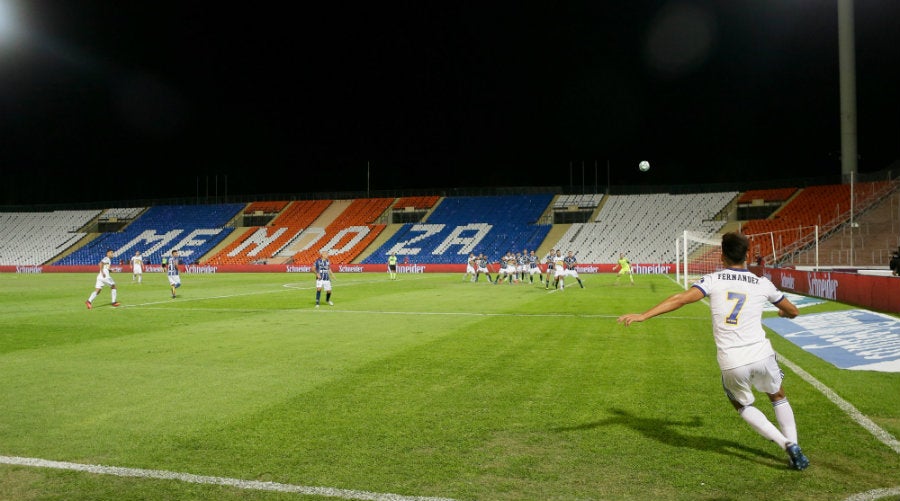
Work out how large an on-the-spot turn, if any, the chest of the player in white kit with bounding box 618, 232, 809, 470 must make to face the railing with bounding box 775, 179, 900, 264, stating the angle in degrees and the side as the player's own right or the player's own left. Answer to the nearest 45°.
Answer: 0° — they already face it

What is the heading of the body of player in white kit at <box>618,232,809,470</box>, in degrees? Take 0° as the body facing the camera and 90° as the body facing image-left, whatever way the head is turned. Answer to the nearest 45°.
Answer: approximately 180°

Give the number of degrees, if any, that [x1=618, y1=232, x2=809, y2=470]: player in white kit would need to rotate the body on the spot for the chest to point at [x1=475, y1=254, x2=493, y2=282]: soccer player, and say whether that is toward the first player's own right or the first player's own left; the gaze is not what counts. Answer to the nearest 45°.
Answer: approximately 45° to the first player's own left
